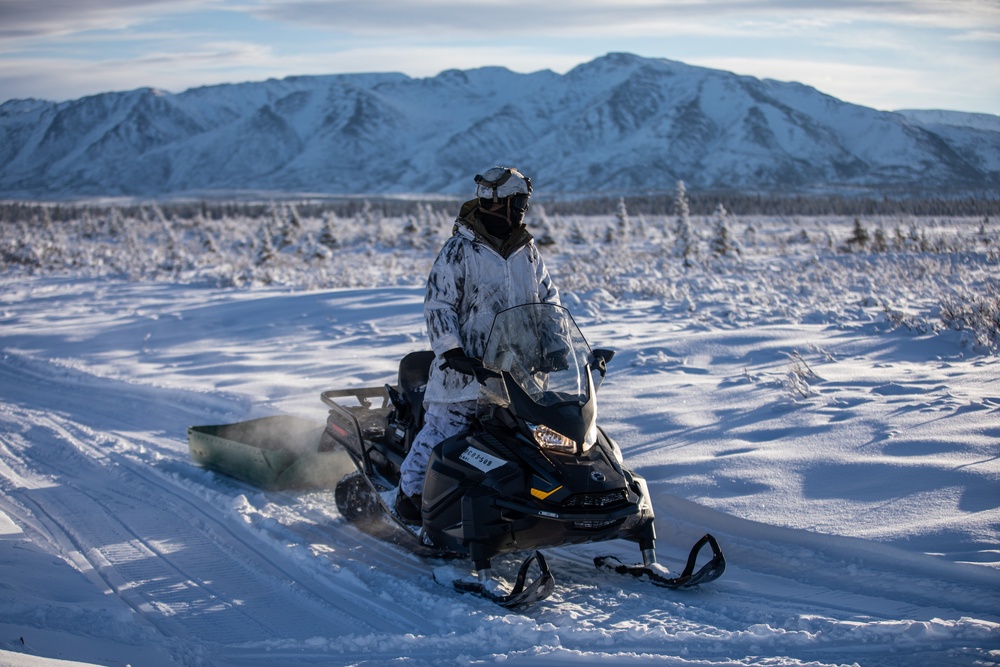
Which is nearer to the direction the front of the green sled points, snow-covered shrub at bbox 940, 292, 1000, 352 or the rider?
the rider

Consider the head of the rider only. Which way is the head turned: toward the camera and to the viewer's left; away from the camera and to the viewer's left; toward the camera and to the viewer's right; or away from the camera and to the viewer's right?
toward the camera and to the viewer's right

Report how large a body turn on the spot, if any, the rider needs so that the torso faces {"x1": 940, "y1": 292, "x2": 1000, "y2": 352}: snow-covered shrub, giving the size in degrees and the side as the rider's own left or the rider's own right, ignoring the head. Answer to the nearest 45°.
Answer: approximately 90° to the rider's own left

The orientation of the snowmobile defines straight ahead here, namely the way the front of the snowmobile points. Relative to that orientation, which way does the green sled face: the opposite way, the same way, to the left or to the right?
the same way

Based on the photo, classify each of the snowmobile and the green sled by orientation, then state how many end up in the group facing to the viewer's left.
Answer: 0

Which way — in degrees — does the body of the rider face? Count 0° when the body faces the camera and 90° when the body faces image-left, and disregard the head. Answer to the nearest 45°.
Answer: approximately 315°

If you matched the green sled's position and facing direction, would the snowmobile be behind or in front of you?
in front

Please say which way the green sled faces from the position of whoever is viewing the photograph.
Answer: facing the viewer and to the right of the viewer

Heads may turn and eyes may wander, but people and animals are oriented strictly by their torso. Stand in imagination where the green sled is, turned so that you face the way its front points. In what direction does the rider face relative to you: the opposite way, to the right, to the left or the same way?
the same way
